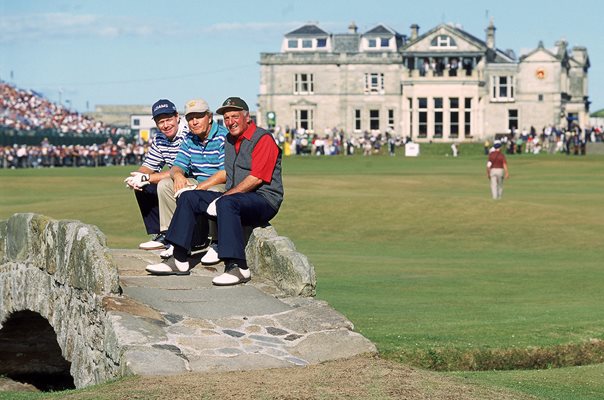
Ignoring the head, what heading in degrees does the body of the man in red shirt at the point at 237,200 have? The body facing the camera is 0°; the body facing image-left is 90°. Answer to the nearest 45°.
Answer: approximately 45°

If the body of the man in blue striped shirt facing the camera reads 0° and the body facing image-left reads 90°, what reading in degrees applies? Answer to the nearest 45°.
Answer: approximately 45°

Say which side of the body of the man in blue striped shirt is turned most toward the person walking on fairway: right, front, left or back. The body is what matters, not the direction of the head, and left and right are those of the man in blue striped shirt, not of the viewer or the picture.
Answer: back

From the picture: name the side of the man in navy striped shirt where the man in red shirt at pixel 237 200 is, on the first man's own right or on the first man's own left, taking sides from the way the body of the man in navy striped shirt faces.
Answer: on the first man's own left

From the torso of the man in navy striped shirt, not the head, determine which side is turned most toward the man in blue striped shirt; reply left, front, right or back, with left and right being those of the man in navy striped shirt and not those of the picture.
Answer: left

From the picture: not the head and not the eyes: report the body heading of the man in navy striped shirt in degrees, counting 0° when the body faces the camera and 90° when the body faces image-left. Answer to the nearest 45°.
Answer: approximately 45°
